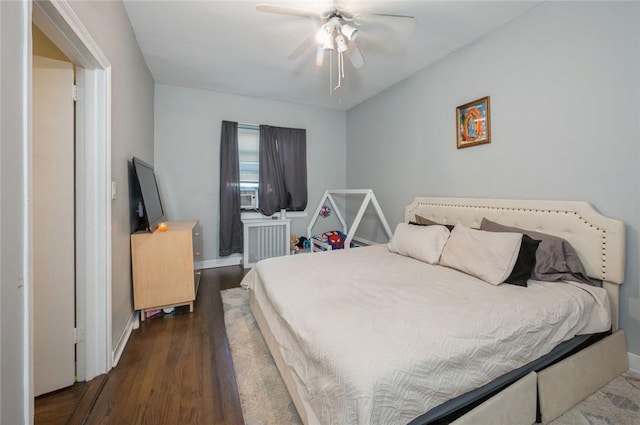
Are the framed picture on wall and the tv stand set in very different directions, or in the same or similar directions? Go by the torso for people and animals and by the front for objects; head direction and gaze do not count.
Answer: very different directions

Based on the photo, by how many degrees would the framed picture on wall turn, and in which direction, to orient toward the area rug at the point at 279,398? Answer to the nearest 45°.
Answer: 0° — it already faces it

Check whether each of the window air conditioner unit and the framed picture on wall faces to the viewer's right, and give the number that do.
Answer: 0

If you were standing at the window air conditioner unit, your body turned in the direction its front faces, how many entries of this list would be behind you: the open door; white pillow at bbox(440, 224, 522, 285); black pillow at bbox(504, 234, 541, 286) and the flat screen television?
0

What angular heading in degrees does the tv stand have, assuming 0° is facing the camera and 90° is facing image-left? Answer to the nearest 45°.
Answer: approximately 270°

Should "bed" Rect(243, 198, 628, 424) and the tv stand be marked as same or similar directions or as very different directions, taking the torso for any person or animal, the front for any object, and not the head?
very different directions

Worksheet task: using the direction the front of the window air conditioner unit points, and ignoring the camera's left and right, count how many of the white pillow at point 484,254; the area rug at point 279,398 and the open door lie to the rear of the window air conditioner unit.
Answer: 0

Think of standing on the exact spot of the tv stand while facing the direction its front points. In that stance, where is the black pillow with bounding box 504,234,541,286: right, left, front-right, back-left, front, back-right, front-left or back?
front-right

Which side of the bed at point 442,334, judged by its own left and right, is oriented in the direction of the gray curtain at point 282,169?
right

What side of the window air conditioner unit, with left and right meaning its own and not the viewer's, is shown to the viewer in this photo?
front

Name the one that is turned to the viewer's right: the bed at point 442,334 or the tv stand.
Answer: the tv stand

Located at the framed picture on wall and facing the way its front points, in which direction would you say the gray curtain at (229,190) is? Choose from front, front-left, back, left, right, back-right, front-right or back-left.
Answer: front-right

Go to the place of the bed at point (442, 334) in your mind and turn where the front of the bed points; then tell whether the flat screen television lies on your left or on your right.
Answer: on your right

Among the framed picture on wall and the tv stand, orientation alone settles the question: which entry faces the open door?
the framed picture on wall

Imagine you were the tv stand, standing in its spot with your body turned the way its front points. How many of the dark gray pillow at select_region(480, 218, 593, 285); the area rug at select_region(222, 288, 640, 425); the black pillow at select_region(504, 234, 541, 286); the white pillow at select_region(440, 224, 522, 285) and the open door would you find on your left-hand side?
0

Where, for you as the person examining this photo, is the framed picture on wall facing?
facing the viewer and to the left of the viewer

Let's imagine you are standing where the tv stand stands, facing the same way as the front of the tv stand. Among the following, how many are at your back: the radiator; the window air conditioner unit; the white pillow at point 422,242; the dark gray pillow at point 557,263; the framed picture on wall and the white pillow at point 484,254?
0

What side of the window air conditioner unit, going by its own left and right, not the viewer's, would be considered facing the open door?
front

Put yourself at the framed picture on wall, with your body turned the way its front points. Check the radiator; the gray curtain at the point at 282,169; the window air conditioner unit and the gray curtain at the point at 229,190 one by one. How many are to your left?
0

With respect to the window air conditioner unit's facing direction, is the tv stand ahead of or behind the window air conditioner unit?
ahead

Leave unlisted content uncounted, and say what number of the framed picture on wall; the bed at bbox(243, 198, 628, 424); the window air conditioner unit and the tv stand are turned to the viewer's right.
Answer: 1
